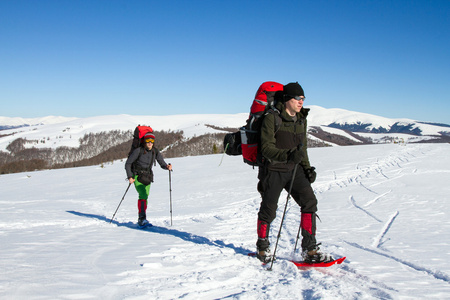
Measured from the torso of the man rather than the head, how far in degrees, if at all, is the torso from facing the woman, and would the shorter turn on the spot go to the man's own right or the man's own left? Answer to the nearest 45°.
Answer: approximately 180°

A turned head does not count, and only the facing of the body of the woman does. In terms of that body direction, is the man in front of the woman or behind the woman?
in front

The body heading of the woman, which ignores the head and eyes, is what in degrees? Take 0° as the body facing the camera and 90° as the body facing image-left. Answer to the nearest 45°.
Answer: approximately 315°

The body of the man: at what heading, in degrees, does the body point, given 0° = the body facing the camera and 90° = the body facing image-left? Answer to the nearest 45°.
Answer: approximately 315°
